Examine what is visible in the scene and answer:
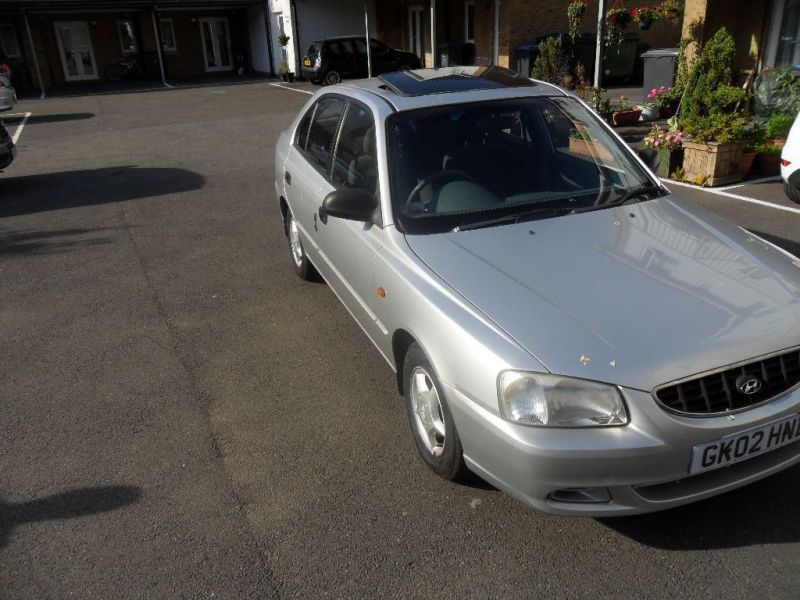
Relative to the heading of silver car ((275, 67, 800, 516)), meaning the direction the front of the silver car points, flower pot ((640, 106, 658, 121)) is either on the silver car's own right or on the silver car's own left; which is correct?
on the silver car's own left

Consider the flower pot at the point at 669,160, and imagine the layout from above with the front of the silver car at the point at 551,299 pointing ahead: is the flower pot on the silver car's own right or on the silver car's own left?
on the silver car's own left

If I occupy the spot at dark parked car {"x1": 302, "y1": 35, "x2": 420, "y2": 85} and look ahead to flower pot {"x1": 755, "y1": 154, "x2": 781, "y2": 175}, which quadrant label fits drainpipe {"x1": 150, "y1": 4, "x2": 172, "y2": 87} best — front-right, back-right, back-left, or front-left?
back-right

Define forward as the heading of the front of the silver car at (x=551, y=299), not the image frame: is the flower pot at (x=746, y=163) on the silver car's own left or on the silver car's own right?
on the silver car's own left

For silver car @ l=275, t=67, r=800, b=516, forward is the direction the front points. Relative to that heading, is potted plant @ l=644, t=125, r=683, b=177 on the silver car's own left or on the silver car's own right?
on the silver car's own left

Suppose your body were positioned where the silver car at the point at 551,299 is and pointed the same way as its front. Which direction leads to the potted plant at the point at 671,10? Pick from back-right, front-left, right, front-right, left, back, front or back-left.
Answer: back-left

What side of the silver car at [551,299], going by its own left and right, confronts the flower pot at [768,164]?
left

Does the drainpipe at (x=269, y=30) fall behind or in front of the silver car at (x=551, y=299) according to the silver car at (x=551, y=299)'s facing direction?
behind

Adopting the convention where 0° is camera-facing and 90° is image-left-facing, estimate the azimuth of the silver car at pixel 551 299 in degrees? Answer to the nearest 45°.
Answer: approximately 315°

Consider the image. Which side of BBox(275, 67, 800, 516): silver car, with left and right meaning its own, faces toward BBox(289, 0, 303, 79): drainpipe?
back

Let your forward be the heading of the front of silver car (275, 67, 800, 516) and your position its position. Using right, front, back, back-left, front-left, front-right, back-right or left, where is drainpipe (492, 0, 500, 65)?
back-left

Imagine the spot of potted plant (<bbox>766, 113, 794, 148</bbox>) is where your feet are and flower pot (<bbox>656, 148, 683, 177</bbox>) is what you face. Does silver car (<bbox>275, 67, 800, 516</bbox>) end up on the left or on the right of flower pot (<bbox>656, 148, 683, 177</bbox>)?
left
